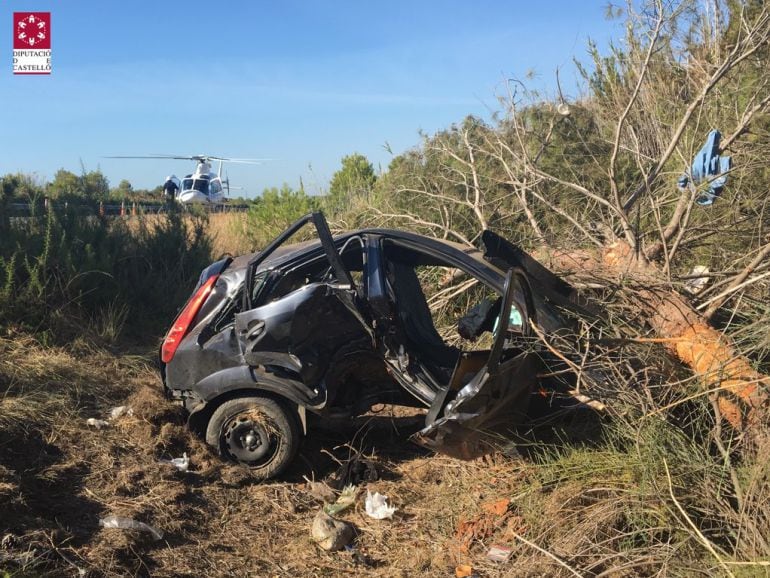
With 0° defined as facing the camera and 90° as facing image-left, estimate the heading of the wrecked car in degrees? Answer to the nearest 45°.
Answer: approximately 270°

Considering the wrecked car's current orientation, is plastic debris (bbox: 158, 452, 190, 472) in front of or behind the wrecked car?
behind

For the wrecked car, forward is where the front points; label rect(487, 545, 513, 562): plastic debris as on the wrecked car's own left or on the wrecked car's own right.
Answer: on the wrecked car's own right

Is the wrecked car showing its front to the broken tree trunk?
yes
